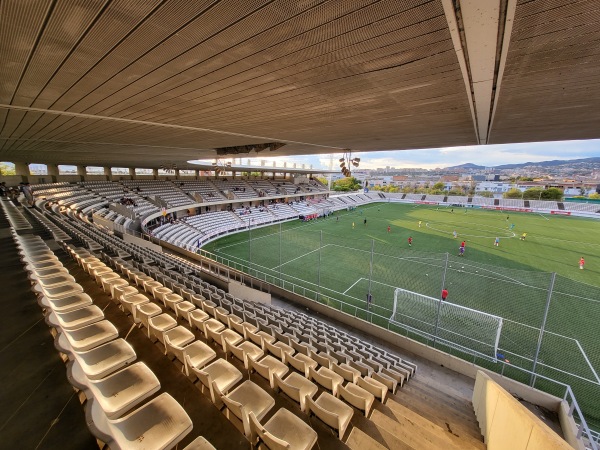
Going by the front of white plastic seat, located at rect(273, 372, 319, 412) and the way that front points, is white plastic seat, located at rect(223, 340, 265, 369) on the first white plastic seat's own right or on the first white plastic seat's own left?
on the first white plastic seat's own left

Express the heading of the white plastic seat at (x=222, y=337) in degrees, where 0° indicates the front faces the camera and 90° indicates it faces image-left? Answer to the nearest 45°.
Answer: approximately 225°

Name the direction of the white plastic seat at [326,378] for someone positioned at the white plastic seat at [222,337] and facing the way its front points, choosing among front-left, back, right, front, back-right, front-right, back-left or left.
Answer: right

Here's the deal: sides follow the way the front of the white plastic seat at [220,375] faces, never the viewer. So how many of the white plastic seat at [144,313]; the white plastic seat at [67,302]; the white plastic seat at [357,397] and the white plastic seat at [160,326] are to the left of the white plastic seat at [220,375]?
3

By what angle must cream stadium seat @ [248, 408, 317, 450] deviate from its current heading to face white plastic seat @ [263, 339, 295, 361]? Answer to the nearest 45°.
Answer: approximately 45° to its left

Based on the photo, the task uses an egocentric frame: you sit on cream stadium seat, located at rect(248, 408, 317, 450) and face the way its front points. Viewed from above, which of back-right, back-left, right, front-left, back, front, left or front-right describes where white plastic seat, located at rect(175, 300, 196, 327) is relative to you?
left

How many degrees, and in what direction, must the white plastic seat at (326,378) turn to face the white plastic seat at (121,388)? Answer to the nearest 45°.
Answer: approximately 180°

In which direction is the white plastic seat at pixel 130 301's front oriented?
to the viewer's right

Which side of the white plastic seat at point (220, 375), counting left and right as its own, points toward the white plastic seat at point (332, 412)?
right

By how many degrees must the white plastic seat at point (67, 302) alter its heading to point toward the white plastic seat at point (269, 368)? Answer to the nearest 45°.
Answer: approximately 45° to its right

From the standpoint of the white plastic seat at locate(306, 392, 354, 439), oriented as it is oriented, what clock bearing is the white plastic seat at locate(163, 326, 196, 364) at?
the white plastic seat at locate(163, 326, 196, 364) is roughly at 8 o'clock from the white plastic seat at locate(306, 392, 354, 439).

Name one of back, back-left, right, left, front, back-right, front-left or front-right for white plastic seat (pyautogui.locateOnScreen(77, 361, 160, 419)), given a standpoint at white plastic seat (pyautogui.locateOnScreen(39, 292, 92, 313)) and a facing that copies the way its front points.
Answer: right

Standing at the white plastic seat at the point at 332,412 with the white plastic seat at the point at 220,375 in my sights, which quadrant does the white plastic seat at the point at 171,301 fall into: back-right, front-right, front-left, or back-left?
front-right

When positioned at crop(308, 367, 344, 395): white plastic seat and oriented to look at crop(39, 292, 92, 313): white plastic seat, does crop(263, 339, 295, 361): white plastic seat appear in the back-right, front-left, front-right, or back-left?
front-right

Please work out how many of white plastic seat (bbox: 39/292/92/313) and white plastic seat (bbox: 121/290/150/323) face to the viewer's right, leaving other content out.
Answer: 2

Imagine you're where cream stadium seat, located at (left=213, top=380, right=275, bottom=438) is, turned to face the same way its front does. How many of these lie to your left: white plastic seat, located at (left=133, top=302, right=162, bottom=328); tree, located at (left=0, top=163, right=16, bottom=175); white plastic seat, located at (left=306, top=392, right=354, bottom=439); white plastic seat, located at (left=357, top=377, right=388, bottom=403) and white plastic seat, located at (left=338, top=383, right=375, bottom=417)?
2

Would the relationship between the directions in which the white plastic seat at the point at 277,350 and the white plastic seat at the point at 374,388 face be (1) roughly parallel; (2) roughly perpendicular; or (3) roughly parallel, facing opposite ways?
roughly parallel

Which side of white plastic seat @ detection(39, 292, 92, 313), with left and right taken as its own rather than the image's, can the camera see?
right
